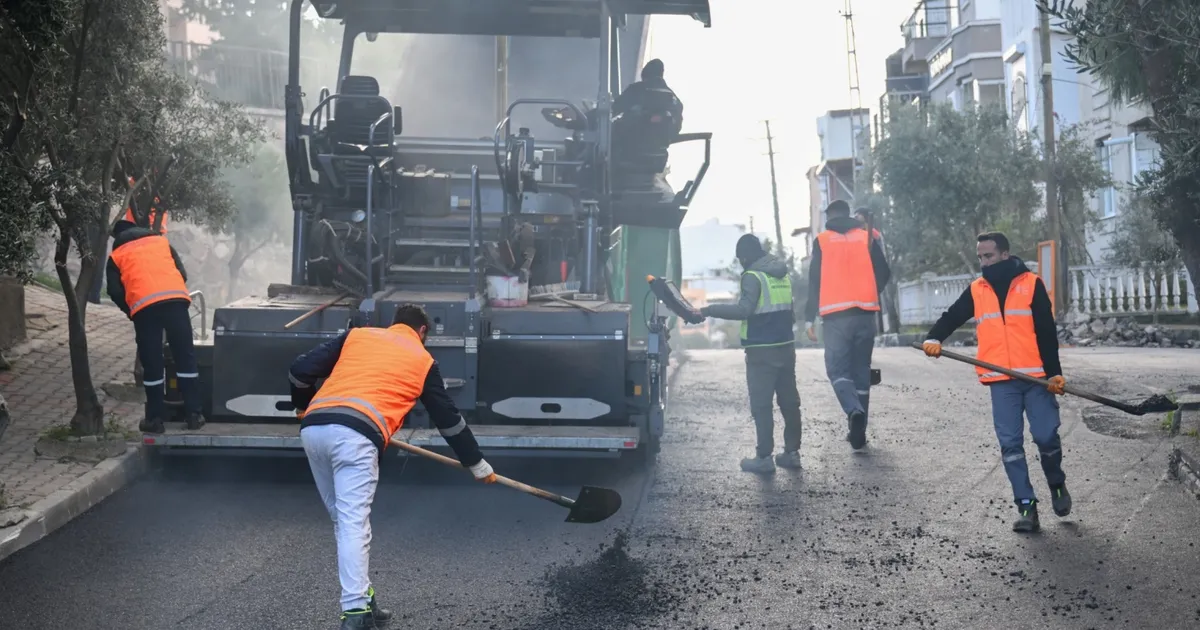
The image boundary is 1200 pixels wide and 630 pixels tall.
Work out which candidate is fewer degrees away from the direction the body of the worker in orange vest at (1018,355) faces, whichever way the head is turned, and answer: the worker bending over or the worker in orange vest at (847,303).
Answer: the worker bending over

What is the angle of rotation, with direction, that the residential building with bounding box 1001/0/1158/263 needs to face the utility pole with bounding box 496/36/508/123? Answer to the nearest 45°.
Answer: approximately 45° to its left

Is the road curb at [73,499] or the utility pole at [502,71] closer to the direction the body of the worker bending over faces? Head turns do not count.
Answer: the utility pole

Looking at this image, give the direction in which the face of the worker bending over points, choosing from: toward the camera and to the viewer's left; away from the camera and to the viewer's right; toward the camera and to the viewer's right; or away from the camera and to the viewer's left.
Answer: away from the camera and to the viewer's right

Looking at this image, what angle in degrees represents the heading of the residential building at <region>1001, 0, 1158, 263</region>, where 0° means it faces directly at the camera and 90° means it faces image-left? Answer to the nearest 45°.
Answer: approximately 45°

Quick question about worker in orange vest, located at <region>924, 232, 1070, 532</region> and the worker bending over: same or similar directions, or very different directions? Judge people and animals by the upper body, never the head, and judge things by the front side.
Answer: very different directions

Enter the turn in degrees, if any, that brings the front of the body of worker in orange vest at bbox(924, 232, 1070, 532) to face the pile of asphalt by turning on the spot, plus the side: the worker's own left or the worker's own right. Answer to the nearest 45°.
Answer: approximately 45° to the worker's own right

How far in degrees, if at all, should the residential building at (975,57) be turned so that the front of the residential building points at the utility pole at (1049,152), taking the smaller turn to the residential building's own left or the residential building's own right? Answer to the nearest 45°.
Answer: approximately 45° to the residential building's own left

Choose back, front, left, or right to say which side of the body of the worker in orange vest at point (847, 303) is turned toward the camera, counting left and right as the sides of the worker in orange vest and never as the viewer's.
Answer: back

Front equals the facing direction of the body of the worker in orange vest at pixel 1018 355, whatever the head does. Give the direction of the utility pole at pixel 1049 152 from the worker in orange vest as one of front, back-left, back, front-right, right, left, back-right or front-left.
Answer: back

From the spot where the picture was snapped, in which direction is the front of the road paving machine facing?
facing away from the viewer

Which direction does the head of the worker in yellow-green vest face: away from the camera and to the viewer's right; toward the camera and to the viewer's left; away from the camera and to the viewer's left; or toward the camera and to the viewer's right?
away from the camera and to the viewer's left

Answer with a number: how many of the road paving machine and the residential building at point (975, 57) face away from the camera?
1

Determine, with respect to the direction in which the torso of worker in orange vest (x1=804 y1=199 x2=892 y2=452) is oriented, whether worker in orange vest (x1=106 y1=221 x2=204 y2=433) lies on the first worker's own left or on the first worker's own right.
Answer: on the first worker's own left

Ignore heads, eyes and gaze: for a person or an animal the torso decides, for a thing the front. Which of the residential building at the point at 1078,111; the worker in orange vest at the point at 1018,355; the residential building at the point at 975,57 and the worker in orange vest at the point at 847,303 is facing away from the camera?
the worker in orange vest at the point at 847,303

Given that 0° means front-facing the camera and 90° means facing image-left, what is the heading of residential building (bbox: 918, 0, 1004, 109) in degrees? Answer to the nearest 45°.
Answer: approximately 45°

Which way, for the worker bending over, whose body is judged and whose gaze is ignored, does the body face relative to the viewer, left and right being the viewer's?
facing away from the viewer and to the right of the viewer

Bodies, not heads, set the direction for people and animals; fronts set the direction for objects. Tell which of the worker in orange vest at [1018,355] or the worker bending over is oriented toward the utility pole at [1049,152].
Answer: the worker bending over

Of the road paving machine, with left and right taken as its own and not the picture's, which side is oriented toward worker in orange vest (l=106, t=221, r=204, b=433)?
left

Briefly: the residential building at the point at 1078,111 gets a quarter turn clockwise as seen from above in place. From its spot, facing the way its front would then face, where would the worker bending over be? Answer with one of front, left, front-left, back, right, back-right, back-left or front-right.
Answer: back-left
